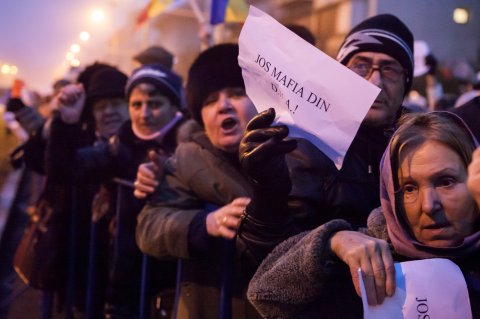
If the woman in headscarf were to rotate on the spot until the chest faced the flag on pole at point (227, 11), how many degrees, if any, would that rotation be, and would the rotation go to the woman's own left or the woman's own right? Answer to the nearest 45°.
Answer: approximately 180°

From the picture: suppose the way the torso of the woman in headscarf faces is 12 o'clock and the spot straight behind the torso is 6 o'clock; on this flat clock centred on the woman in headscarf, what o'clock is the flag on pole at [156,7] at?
The flag on pole is roughly at 5 o'clock from the woman in headscarf.

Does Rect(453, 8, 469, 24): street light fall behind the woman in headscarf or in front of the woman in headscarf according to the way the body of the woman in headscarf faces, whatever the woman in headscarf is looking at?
behind

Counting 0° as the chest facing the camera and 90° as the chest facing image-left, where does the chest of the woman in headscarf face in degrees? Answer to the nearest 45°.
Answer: approximately 0°

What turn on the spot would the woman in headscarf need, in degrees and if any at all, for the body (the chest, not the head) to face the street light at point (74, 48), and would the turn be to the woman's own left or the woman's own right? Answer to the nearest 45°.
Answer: approximately 135° to the woman's own right
